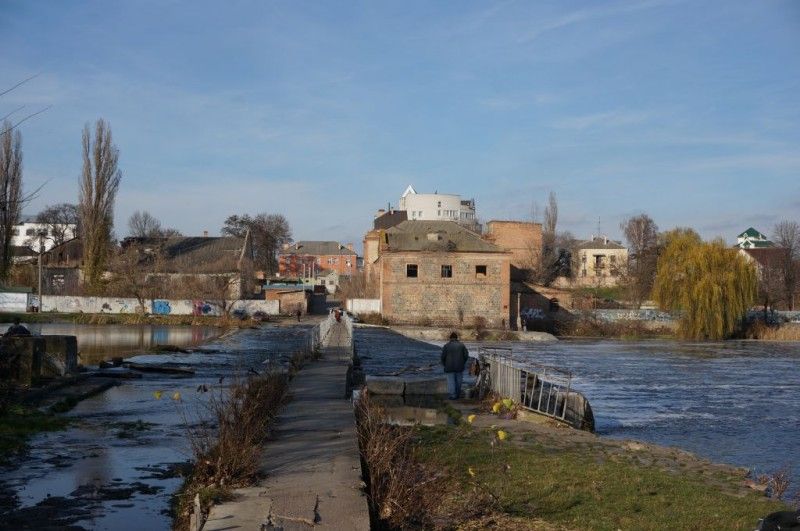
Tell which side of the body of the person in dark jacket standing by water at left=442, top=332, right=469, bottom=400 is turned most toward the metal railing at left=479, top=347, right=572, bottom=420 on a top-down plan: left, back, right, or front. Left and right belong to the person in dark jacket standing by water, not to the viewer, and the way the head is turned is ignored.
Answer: right

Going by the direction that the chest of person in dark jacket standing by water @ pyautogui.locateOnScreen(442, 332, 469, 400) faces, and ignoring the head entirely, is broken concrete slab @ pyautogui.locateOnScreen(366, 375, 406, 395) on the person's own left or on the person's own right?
on the person's own left

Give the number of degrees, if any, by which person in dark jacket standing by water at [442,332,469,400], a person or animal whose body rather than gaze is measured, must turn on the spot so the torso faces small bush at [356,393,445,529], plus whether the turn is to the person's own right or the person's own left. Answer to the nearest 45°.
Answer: approximately 180°

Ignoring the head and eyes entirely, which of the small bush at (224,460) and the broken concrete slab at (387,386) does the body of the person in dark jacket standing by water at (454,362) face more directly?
the broken concrete slab

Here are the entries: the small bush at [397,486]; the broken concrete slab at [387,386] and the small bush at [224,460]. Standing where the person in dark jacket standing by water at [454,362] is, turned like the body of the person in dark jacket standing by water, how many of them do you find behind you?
2

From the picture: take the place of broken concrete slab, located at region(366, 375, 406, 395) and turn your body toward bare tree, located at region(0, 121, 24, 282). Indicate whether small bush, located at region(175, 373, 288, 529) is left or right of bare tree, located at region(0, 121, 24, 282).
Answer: left

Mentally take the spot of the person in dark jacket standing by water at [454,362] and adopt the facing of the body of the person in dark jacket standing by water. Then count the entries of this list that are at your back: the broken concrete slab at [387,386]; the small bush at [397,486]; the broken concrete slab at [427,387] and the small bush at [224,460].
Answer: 2

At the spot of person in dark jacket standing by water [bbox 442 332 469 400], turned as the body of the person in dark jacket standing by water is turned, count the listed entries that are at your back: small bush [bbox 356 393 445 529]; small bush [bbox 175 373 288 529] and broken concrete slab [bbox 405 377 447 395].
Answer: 2

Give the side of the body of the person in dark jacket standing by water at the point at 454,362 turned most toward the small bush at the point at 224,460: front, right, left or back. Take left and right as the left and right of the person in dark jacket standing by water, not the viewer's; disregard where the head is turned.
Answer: back

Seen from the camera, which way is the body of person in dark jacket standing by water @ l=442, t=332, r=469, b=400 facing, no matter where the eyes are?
away from the camera

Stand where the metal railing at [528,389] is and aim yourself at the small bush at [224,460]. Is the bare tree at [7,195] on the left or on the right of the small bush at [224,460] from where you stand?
right
